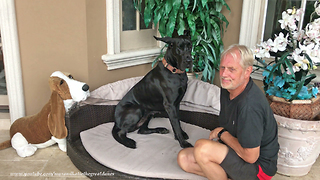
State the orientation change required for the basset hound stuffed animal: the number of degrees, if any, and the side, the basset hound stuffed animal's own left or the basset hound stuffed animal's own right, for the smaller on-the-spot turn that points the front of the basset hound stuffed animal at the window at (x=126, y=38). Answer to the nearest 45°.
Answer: approximately 45° to the basset hound stuffed animal's own left

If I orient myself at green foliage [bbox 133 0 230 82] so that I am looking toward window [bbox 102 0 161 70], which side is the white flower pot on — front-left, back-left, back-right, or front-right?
back-left

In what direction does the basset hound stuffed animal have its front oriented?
to the viewer's right

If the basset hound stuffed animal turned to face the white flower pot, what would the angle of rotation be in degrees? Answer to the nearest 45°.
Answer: approximately 45° to its right

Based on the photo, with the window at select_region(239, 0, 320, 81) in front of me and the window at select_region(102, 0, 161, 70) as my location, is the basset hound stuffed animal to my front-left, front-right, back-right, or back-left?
back-right
